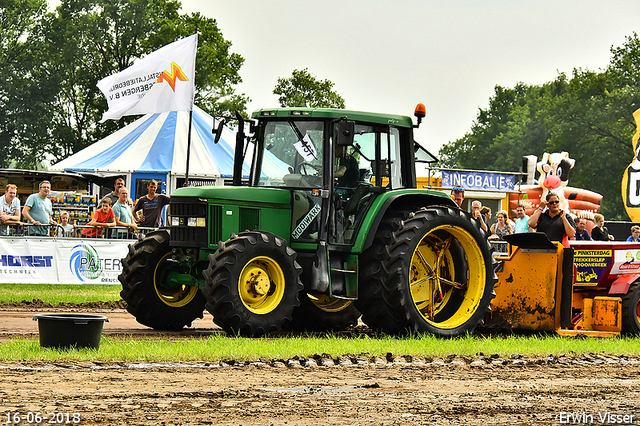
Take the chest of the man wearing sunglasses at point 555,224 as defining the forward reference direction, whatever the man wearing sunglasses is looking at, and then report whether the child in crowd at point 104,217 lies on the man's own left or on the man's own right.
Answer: on the man's own right

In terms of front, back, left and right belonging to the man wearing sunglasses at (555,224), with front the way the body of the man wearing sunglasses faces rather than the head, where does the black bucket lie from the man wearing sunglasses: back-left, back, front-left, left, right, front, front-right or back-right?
front-right

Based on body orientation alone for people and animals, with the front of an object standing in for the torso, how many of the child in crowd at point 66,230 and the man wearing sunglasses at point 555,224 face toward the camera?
2

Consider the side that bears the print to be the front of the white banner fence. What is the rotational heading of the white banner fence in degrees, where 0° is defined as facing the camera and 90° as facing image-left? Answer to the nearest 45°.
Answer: approximately 0°

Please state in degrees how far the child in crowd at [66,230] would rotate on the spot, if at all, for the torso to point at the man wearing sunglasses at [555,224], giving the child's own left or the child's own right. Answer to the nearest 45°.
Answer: approximately 45° to the child's own left

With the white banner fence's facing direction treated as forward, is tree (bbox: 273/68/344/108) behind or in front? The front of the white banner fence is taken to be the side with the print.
behind

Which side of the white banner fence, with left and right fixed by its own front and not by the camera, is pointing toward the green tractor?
front

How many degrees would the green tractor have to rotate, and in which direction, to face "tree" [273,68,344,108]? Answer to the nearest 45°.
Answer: approximately 135° to its right

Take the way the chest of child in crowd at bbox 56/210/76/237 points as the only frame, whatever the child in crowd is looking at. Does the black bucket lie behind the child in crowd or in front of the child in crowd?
in front

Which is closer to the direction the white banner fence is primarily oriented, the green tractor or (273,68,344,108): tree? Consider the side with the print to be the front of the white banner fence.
the green tractor

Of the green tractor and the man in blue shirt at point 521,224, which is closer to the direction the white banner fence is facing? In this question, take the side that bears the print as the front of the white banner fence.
the green tractor
